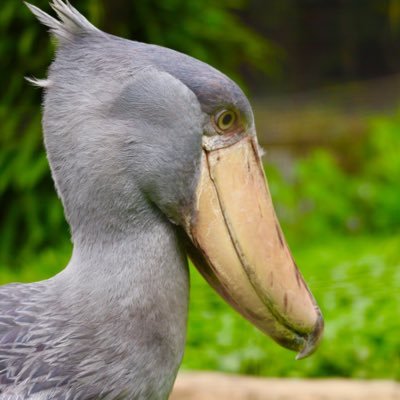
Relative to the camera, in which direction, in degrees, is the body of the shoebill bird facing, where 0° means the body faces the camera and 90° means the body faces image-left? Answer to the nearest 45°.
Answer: approximately 270°
